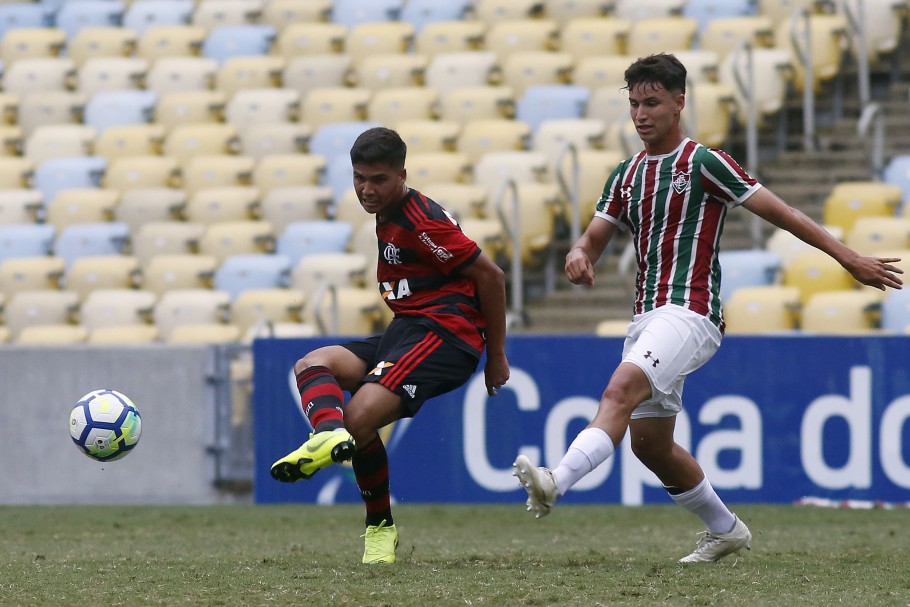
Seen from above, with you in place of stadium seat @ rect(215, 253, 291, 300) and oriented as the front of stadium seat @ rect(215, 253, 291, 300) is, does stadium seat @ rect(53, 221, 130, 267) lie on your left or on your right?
on your right

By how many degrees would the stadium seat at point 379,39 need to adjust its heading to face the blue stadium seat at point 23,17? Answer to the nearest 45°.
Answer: approximately 135° to its right

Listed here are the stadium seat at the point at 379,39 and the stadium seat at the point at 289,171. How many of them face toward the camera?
2

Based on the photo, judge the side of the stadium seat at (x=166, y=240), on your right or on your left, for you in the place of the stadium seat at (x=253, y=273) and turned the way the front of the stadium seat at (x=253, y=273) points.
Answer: on your right

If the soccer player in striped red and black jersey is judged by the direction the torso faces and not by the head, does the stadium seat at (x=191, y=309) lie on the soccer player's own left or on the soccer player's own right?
on the soccer player's own right

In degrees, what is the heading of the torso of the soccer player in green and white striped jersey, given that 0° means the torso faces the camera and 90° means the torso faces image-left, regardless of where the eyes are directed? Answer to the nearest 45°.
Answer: approximately 45°

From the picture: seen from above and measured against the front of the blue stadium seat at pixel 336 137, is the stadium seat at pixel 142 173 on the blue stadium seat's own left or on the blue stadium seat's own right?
on the blue stadium seat's own right

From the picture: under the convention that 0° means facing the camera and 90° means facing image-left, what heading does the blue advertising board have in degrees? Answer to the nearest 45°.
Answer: approximately 0°

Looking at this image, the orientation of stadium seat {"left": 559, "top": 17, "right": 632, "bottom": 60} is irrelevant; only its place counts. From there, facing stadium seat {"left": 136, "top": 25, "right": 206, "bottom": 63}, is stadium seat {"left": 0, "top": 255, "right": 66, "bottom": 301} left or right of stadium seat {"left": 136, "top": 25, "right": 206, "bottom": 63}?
left

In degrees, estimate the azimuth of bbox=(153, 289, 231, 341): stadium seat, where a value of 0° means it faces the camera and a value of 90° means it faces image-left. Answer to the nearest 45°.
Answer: approximately 0°

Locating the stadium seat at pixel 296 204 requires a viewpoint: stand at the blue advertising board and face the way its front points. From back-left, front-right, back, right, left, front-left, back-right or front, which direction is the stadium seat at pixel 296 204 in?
back-right

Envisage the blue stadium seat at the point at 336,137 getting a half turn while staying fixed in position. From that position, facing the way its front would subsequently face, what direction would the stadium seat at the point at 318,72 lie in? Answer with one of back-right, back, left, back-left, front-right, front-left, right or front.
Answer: front
